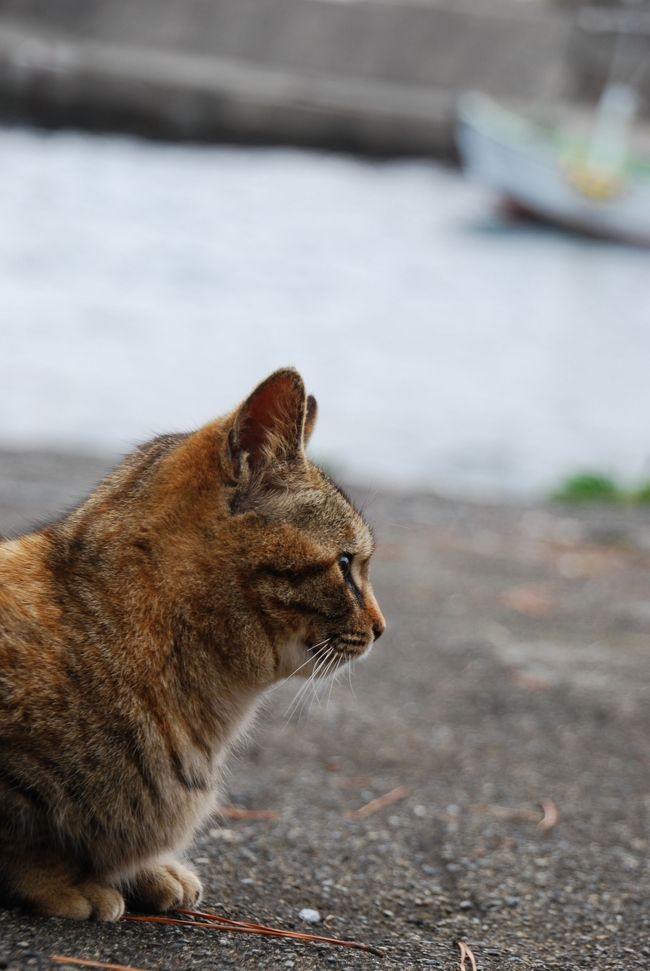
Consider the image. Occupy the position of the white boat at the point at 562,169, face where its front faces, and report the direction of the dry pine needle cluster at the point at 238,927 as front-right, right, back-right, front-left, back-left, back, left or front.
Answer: left

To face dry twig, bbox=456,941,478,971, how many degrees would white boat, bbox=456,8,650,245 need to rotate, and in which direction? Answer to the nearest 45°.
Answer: approximately 90° to its left

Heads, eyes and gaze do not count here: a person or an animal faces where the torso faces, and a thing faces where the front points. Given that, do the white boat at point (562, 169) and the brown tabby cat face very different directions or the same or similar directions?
very different directions

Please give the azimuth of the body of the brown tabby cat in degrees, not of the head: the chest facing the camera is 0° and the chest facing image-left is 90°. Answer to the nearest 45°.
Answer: approximately 270°

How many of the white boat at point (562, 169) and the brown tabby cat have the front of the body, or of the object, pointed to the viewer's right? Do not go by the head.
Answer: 1

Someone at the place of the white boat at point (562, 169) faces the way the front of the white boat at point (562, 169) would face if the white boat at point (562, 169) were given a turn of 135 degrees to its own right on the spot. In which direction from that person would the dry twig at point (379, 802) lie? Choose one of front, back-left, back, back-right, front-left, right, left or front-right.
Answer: back-right

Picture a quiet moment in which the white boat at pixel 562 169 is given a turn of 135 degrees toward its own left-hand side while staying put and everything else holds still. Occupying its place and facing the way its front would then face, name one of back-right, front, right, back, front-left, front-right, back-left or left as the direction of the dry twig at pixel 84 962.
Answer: front-right

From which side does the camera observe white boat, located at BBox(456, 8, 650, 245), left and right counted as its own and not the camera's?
left
